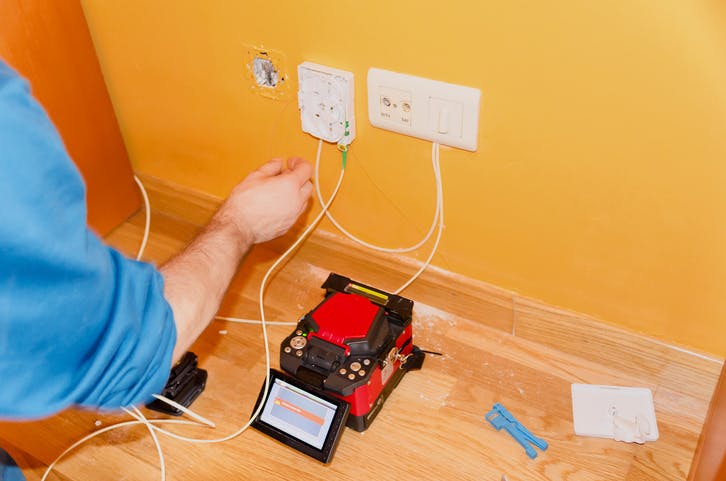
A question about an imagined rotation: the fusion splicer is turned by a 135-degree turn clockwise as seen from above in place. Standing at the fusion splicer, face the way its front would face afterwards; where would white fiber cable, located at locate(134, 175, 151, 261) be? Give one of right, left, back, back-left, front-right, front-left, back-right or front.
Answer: front-left

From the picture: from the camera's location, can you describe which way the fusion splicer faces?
facing the viewer and to the left of the viewer

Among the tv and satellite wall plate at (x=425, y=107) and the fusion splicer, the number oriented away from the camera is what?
0

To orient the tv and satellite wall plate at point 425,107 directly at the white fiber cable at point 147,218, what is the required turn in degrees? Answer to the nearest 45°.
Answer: approximately 45° to its right

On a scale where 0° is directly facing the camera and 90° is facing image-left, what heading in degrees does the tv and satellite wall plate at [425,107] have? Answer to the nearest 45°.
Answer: approximately 45°
